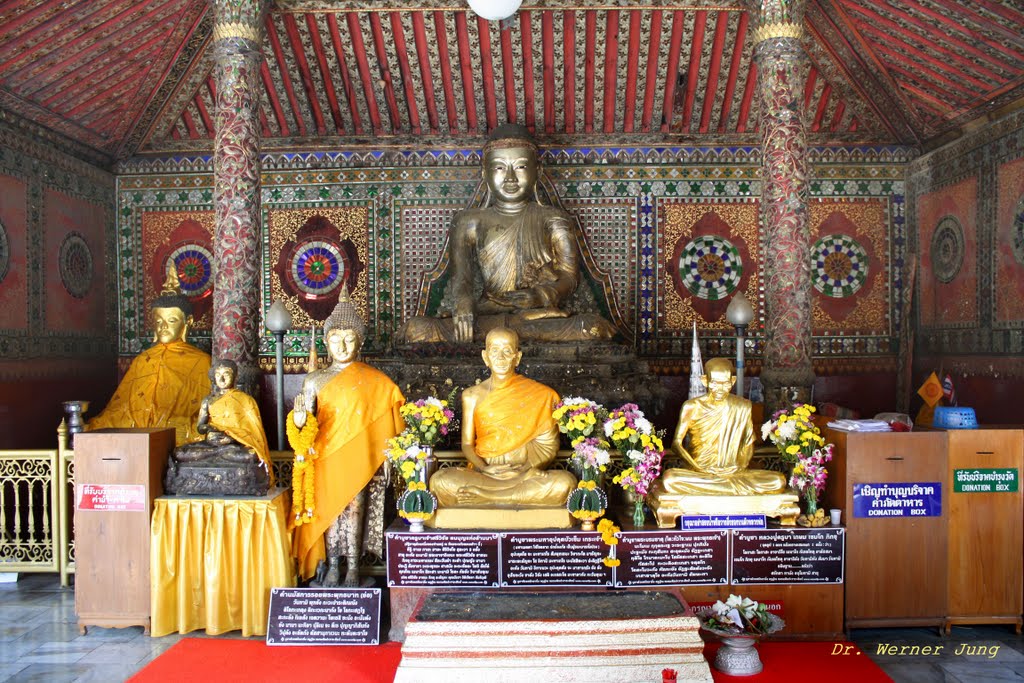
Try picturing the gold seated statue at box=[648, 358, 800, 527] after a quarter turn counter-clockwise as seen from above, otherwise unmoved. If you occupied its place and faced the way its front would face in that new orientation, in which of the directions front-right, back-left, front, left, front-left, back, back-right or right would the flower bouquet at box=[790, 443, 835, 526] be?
front

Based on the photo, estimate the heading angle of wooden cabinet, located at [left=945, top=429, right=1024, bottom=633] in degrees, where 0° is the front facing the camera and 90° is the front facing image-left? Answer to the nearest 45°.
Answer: approximately 0°

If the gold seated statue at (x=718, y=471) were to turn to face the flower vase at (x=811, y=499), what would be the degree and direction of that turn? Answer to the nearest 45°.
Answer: approximately 90° to its left

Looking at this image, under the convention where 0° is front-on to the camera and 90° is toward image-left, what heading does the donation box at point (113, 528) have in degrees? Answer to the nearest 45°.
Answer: approximately 0°

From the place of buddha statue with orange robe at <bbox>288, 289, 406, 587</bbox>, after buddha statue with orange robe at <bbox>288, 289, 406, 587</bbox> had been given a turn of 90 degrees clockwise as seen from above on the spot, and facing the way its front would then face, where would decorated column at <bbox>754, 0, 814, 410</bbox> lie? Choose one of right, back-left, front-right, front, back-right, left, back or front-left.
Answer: back

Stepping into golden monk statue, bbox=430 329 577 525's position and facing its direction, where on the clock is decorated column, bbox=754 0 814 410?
The decorated column is roughly at 8 o'clock from the golden monk statue.

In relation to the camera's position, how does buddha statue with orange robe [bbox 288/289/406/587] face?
facing the viewer

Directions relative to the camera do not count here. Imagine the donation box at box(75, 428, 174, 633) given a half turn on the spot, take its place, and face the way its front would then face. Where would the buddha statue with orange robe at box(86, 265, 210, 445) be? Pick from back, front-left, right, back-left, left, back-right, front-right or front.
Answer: front

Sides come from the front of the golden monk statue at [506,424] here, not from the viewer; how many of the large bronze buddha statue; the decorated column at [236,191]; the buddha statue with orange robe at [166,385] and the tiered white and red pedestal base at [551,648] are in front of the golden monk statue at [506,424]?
1

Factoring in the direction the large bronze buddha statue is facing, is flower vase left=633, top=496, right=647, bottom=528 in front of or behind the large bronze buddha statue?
in front

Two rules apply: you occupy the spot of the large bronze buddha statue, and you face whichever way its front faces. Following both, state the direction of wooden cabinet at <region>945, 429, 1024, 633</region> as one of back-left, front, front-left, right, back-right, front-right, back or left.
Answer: front-left

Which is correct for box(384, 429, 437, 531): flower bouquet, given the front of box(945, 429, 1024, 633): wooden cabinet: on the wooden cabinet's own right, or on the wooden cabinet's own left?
on the wooden cabinet's own right

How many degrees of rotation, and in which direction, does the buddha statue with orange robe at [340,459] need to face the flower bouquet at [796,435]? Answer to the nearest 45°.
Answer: approximately 90° to its left

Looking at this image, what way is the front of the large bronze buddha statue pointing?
toward the camera

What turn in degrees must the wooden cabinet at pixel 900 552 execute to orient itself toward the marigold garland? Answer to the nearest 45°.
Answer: approximately 45° to its right

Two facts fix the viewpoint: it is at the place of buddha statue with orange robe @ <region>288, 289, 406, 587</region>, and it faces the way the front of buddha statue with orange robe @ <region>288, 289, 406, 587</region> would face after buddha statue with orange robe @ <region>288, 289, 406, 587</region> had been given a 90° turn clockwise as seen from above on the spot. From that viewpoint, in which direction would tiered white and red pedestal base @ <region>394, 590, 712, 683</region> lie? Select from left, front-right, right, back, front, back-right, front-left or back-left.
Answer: back-left
